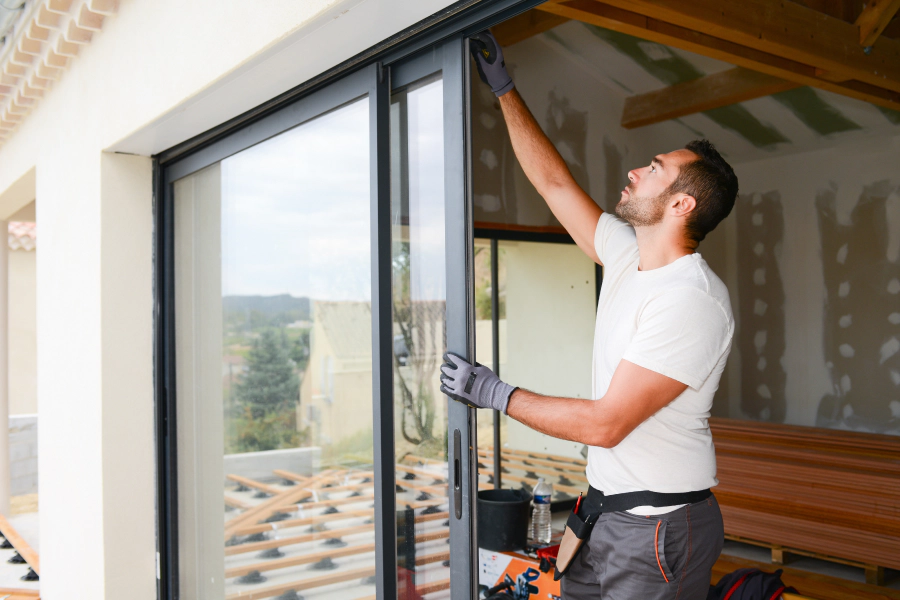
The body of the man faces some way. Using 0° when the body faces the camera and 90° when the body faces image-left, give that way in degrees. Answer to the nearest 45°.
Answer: approximately 90°

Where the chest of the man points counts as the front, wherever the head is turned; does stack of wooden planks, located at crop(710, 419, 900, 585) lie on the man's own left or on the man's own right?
on the man's own right

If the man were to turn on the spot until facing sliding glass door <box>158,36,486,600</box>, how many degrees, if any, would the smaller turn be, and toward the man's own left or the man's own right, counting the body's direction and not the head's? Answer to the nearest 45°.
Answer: approximately 45° to the man's own right

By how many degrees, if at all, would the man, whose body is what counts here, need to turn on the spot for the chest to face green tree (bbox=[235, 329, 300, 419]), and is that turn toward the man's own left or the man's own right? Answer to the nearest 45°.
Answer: approximately 45° to the man's own right

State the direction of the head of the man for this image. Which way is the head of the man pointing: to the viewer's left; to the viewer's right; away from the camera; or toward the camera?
to the viewer's left
